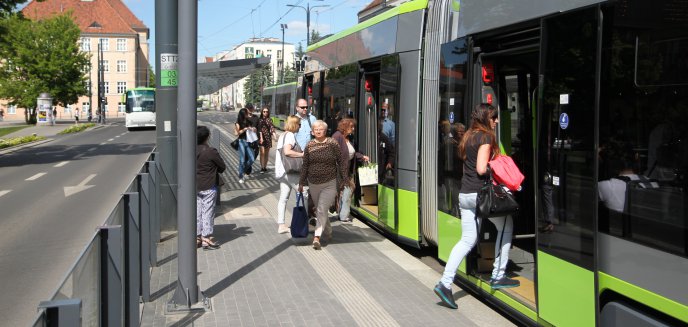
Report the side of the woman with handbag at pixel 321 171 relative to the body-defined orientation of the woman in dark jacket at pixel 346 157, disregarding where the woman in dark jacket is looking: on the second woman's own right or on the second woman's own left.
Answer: on the second woman's own right

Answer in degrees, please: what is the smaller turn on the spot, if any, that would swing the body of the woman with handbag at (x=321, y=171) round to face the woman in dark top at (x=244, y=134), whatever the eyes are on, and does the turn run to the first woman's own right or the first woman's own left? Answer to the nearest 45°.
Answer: approximately 180°

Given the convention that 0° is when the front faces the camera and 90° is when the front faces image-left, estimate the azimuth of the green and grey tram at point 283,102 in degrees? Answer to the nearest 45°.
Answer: approximately 315°

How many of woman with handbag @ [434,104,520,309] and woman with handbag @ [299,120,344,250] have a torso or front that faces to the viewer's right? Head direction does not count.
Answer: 1

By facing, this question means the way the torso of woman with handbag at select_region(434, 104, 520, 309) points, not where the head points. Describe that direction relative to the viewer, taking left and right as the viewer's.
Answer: facing to the right of the viewer

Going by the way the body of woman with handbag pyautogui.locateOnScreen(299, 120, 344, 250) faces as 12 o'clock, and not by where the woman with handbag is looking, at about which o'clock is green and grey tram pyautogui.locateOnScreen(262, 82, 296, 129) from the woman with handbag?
The green and grey tram is roughly at 6 o'clock from the woman with handbag.

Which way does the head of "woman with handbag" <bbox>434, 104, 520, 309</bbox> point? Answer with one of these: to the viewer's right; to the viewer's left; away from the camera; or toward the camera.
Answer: to the viewer's right

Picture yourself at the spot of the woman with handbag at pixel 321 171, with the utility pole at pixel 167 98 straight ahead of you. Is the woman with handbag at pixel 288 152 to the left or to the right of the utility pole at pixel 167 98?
right

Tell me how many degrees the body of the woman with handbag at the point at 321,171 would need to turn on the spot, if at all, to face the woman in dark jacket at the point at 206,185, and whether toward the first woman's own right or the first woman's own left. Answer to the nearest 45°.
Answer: approximately 90° to the first woman's own right

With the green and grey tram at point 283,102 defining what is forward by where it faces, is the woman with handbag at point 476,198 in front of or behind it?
in front
